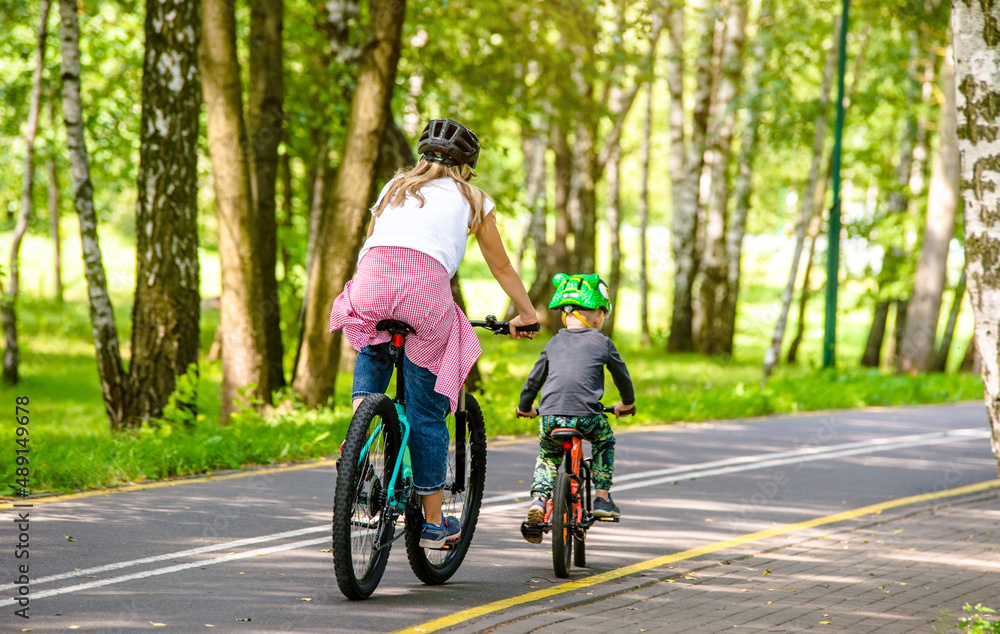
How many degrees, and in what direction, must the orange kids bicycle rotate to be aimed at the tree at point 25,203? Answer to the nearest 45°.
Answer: approximately 45° to its left

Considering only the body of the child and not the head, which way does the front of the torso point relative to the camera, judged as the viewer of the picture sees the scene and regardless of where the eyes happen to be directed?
away from the camera

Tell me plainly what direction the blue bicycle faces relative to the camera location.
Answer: facing away from the viewer and to the right of the viewer

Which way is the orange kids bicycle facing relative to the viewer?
away from the camera

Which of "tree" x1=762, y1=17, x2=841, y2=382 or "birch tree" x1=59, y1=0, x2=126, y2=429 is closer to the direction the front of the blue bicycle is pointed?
the tree

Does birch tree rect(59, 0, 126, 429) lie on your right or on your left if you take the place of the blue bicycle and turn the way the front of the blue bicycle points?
on your left

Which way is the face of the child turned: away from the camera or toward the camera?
away from the camera

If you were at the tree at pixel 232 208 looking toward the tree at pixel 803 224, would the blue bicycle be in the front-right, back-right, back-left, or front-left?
back-right
